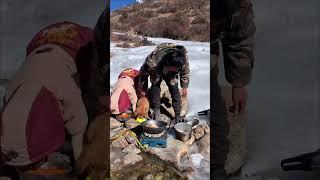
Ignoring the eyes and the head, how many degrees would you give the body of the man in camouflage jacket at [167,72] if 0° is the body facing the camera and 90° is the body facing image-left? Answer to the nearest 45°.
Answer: approximately 0°
